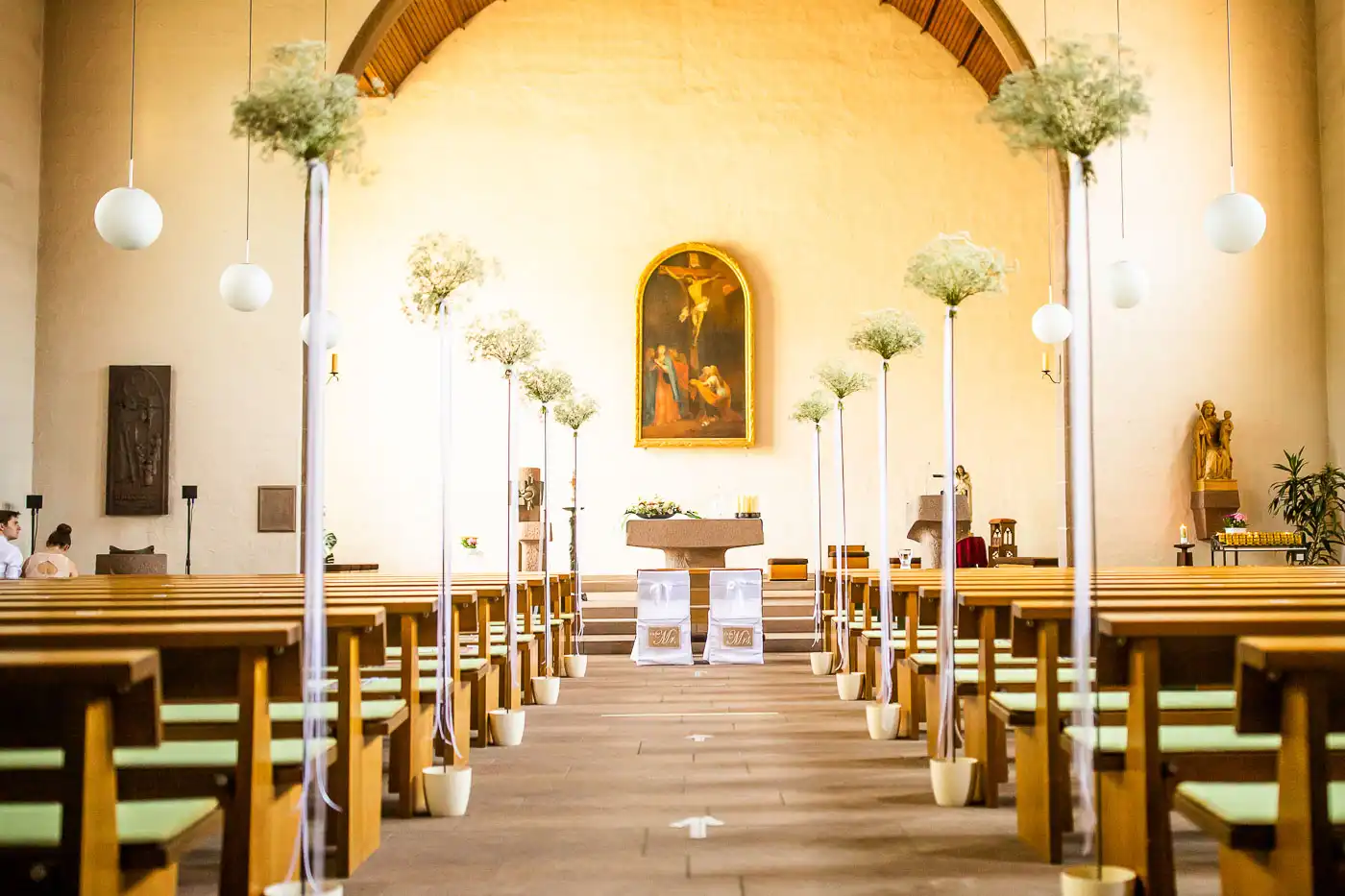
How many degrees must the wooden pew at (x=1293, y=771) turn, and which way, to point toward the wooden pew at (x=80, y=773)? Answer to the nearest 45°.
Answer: approximately 135° to its left

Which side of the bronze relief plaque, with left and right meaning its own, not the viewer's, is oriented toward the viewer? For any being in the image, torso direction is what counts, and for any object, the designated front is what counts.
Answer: front

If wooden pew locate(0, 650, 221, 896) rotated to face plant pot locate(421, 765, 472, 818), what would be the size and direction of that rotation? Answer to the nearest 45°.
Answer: approximately 45° to its right

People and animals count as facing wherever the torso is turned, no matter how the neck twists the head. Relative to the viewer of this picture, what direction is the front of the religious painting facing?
facing the viewer

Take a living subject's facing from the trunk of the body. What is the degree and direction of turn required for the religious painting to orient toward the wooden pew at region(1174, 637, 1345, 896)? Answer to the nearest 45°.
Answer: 0° — it already faces it

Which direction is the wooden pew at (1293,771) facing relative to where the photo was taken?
away from the camera

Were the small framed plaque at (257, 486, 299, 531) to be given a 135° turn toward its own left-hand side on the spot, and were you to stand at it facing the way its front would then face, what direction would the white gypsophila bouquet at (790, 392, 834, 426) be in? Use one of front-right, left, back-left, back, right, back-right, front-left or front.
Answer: right

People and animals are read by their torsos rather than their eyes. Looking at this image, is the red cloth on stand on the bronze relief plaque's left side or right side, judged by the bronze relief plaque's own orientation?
on its left

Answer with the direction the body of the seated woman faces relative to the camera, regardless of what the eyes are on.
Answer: away from the camera

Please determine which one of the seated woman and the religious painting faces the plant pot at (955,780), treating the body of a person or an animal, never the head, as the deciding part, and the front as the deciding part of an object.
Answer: the religious painting

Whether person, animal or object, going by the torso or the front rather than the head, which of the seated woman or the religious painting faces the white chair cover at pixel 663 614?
the religious painting

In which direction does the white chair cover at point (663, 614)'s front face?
away from the camera

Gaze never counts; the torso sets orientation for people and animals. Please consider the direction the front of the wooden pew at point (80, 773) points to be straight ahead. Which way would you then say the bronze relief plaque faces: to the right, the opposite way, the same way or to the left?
the opposite way

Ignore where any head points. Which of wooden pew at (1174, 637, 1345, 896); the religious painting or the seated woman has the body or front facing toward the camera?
the religious painting

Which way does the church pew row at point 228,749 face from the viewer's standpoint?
away from the camera
